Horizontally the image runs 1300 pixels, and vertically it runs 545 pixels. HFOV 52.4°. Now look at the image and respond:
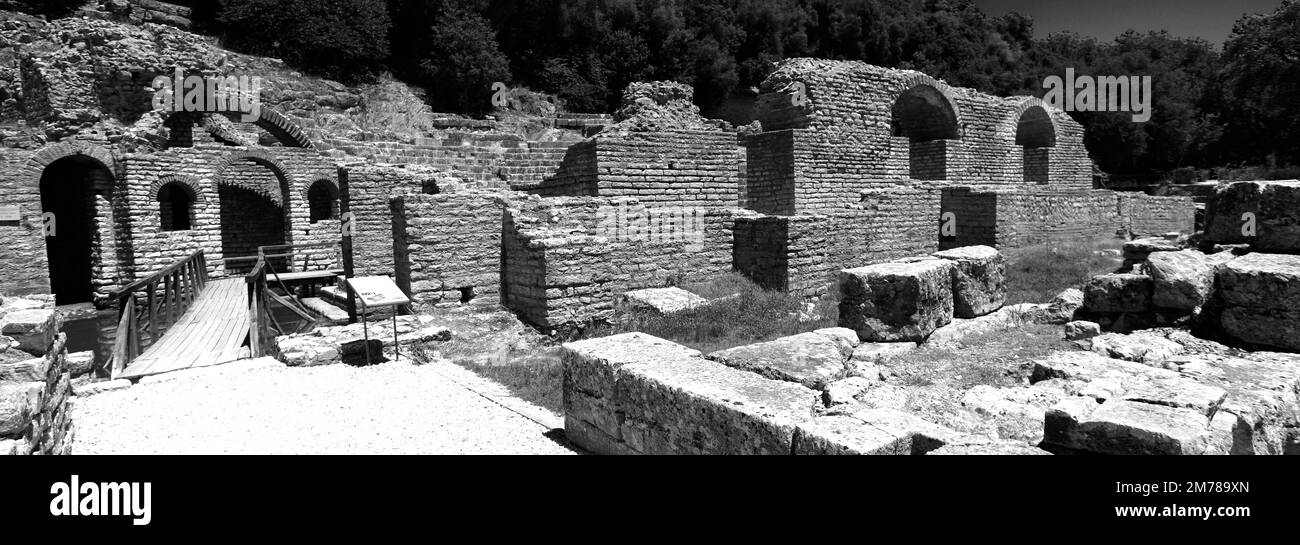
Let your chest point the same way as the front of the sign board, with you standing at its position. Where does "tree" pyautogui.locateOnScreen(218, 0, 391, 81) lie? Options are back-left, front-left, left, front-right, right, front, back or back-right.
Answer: back

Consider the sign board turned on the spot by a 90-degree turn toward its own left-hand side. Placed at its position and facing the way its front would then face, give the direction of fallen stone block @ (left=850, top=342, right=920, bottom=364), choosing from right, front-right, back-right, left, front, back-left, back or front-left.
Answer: front-right

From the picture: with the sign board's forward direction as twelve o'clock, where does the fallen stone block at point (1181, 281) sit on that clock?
The fallen stone block is roughly at 10 o'clock from the sign board.

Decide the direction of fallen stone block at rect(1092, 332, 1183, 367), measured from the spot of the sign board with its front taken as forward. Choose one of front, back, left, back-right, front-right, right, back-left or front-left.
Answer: front-left

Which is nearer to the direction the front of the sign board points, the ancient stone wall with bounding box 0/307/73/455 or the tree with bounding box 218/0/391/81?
the ancient stone wall

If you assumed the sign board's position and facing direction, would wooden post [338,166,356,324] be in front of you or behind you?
behind

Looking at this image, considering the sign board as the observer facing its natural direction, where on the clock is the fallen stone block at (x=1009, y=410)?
The fallen stone block is roughly at 11 o'clock from the sign board.

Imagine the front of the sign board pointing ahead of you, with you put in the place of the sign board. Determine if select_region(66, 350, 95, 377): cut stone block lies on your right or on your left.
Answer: on your right

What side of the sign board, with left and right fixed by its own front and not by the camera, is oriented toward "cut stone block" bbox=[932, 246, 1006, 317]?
left
